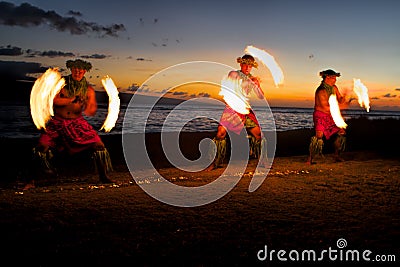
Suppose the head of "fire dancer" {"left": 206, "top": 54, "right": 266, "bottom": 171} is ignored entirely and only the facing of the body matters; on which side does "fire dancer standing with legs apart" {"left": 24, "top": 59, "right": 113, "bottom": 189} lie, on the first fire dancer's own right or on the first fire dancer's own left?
on the first fire dancer's own right

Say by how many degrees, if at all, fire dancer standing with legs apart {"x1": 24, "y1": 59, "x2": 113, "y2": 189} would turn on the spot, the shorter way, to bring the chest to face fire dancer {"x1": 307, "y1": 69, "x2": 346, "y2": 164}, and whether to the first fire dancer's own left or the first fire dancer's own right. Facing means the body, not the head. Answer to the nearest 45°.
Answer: approximately 90° to the first fire dancer's own left

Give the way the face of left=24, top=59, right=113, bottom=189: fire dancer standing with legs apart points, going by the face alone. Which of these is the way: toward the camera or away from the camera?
toward the camera

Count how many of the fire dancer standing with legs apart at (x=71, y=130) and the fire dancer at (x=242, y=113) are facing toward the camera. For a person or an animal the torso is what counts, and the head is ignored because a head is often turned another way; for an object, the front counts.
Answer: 2

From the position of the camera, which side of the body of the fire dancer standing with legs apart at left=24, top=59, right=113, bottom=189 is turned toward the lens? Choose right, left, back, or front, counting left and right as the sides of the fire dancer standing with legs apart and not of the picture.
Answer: front
